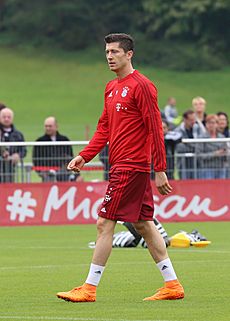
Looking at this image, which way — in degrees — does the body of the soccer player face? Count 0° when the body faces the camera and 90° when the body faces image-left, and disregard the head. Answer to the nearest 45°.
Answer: approximately 45°

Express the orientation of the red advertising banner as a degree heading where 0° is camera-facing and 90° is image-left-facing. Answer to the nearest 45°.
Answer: approximately 0°

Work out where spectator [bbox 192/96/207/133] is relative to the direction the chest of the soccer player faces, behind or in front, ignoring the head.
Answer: behind

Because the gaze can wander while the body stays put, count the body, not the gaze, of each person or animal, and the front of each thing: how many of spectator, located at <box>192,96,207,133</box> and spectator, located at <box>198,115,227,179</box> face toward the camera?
2

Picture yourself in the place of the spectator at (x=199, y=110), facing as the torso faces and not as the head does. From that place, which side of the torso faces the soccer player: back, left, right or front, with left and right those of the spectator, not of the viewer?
front

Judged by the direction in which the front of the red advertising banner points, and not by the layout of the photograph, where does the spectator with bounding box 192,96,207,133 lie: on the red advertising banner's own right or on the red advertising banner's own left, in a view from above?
on the red advertising banner's own left

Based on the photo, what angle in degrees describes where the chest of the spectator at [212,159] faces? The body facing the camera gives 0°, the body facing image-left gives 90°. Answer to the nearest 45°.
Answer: approximately 0°
